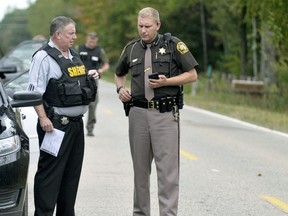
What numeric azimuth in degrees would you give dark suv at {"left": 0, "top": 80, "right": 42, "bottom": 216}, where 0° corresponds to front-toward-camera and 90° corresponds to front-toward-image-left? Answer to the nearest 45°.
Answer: approximately 0°

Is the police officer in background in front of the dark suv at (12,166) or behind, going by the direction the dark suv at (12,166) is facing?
behind

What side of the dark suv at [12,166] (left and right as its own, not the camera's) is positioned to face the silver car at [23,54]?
back

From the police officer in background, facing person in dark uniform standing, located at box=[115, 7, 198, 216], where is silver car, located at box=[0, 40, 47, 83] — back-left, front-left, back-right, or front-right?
back-right

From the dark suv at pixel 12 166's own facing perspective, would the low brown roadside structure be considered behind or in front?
behind
